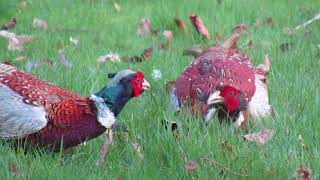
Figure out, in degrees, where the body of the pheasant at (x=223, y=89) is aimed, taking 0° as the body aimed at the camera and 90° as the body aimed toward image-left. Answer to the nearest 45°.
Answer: approximately 0°

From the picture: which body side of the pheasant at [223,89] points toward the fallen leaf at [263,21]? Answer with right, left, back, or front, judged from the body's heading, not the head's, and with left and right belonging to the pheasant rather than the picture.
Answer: back

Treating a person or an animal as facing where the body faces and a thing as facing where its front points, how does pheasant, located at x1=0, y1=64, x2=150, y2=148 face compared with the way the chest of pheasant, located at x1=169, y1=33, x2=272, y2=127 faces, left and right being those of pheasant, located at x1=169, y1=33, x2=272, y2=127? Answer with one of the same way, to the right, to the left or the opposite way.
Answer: to the left

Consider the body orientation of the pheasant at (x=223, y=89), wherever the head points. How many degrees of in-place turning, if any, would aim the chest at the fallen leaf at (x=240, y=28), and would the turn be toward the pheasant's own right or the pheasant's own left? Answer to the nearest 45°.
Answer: approximately 180°

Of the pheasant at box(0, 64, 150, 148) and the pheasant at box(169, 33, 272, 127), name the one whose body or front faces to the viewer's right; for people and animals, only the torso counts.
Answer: the pheasant at box(0, 64, 150, 148)

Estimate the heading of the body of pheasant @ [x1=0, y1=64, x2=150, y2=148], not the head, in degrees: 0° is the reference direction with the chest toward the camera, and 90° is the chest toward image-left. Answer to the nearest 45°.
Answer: approximately 270°

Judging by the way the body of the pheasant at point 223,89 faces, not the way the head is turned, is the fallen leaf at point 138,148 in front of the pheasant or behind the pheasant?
in front

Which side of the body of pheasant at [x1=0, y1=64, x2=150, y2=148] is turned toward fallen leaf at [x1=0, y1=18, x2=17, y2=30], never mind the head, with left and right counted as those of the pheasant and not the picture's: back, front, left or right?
left

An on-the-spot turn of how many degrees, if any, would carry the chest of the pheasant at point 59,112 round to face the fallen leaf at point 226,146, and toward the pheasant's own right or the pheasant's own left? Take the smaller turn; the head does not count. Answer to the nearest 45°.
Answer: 0° — it already faces it

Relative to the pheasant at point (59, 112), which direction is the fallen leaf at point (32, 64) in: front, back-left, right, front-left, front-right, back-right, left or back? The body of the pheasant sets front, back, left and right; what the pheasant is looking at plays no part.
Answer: left

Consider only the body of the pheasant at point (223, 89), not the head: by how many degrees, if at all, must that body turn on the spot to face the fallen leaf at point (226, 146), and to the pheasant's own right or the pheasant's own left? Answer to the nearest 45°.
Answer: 0° — it already faces it

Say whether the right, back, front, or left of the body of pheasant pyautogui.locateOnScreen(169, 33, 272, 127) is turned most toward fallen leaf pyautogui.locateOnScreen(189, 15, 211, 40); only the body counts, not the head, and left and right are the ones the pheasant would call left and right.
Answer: back

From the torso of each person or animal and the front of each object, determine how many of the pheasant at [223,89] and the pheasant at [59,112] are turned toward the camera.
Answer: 1
